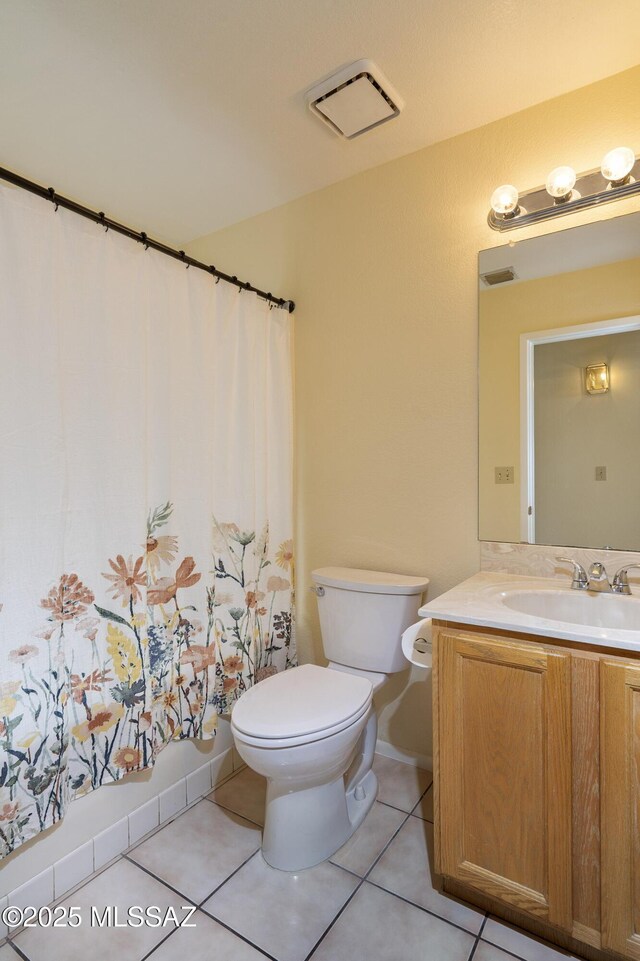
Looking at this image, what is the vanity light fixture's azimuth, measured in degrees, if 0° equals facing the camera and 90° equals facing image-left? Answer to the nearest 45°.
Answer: approximately 45°

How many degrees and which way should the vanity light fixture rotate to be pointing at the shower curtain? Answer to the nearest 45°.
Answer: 0° — it already faces it

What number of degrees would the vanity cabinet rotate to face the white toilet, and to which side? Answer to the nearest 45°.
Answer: approximately 45° to its right

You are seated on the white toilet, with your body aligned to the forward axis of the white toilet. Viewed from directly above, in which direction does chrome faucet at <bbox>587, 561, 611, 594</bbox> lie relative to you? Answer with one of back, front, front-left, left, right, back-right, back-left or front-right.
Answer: back-left

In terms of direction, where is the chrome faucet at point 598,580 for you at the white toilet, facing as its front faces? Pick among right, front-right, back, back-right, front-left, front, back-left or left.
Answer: back-left
